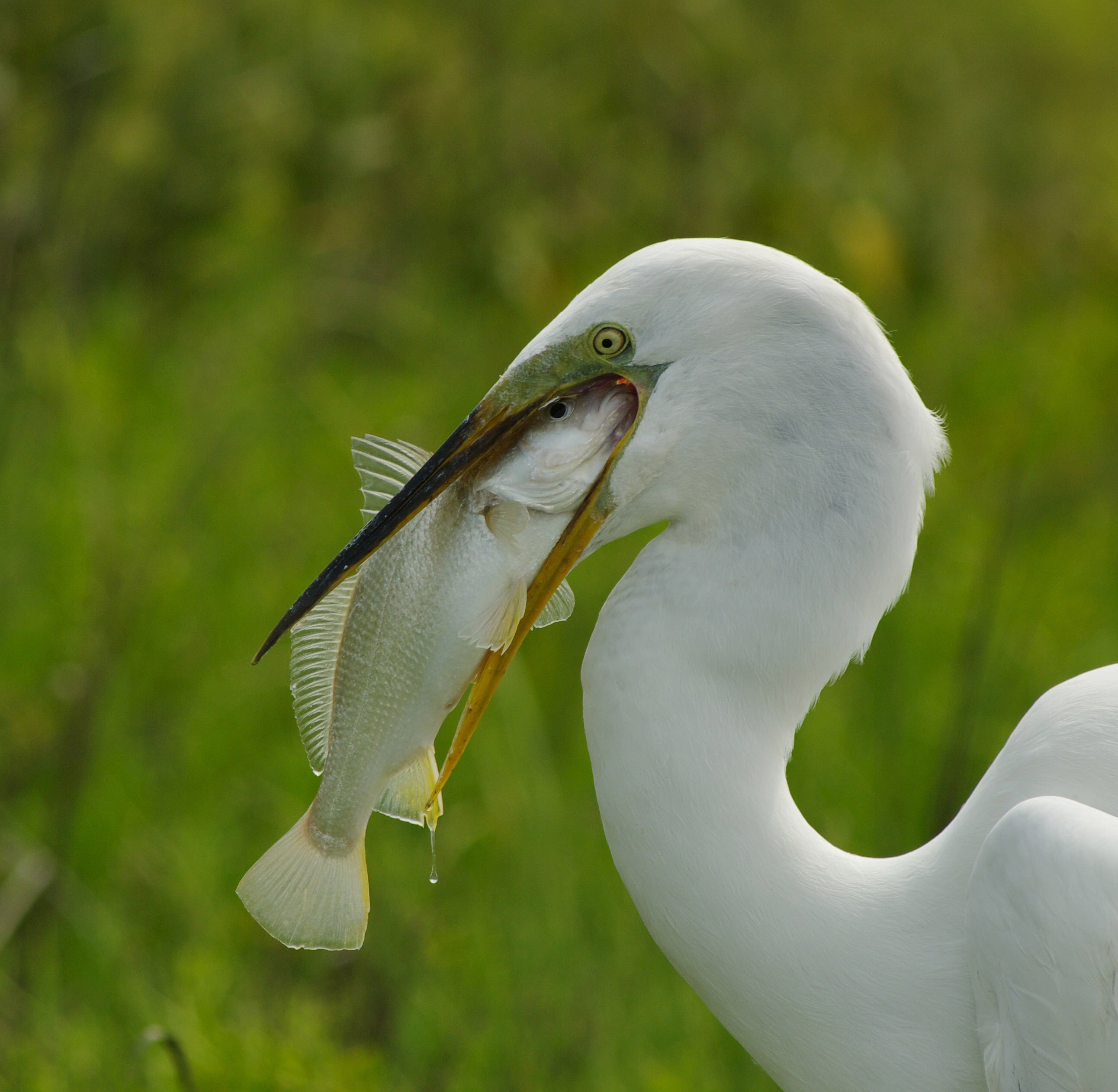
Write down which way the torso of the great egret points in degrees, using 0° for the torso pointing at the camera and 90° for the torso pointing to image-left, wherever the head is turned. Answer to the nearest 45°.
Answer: approximately 90°
